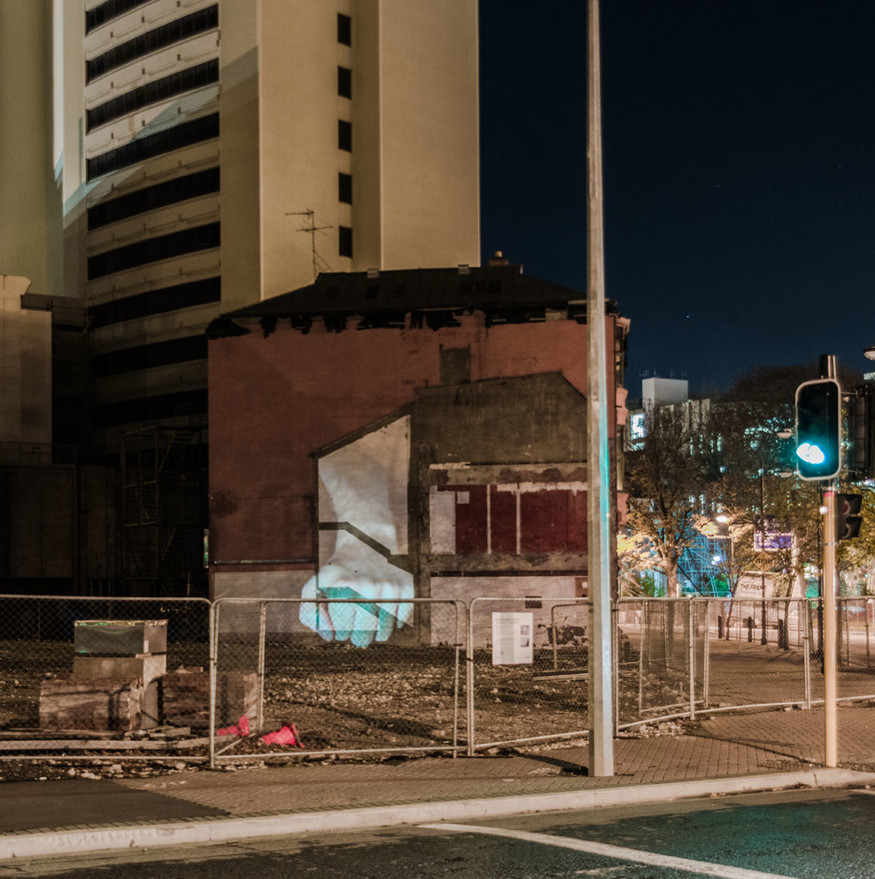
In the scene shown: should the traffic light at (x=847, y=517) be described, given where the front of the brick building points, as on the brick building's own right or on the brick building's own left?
on the brick building's own right

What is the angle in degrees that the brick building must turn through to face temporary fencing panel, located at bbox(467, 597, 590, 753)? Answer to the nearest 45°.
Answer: approximately 90° to its right

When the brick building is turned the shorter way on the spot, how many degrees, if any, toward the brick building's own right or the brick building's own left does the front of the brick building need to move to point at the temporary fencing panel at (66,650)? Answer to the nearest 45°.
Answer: approximately 135° to the brick building's own right

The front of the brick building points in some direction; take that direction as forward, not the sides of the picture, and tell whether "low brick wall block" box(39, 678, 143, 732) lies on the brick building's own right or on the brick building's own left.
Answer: on the brick building's own right

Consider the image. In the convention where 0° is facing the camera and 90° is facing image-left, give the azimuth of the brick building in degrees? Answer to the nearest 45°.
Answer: approximately 270°

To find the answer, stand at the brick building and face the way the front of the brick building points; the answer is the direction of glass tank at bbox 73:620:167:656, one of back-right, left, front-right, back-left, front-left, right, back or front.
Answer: right

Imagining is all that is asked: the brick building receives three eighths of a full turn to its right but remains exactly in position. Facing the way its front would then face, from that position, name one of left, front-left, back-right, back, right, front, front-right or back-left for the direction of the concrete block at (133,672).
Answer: front-left
